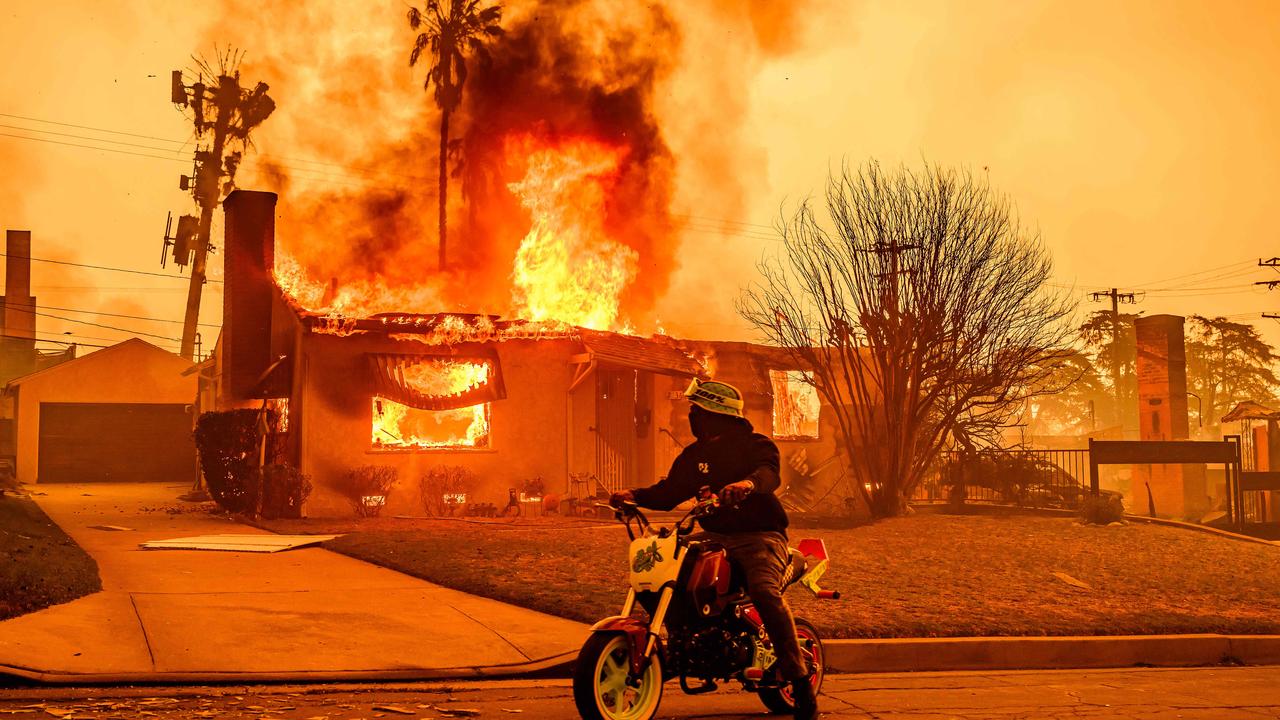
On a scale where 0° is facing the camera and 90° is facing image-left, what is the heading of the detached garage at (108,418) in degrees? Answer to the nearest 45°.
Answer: approximately 0°

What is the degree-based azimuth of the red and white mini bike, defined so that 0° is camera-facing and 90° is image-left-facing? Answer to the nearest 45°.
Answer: approximately 45°

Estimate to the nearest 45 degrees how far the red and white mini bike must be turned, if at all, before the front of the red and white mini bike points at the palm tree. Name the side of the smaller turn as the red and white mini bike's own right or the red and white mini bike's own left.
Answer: approximately 135° to the red and white mini bike's own right

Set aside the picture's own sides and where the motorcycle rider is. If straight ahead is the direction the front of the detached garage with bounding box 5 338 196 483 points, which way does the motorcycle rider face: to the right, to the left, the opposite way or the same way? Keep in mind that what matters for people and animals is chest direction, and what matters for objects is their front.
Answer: to the right

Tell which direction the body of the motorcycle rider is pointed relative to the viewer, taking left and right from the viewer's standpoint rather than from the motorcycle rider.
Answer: facing the viewer and to the left of the viewer

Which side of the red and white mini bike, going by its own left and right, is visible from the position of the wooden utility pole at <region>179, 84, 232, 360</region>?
right

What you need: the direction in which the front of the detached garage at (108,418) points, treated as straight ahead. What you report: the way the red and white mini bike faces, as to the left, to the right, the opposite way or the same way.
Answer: to the right

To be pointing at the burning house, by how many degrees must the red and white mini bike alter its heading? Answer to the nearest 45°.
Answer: approximately 135° to its right

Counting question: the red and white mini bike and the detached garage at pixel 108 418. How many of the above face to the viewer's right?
0

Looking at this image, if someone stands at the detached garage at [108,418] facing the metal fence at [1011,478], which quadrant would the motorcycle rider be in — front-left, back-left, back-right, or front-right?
front-right

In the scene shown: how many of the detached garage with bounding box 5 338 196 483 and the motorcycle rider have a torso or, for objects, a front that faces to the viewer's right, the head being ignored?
0
